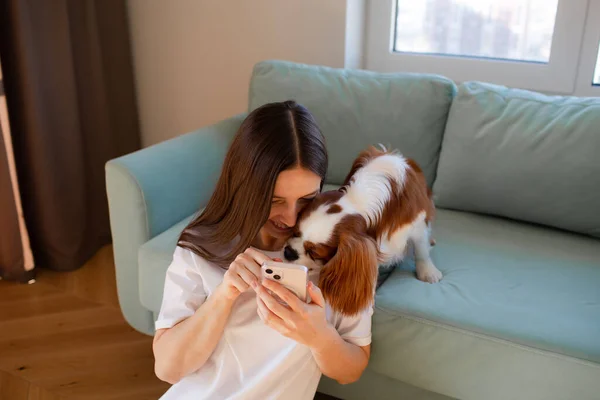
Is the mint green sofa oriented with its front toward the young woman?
yes

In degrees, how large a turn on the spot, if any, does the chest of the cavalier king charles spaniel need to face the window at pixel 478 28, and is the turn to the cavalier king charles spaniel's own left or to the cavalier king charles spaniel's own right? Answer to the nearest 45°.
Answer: approximately 135° to the cavalier king charles spaniel's own right

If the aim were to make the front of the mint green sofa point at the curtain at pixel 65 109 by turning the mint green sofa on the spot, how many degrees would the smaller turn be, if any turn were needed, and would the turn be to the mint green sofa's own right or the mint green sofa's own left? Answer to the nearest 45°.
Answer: approximately 90° to the mint green sofa's own right

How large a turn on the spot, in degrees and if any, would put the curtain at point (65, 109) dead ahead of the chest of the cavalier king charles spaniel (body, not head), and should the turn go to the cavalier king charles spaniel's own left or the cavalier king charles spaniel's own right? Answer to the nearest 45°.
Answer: approximately 90° to the cavalier king charles spaniel's own right

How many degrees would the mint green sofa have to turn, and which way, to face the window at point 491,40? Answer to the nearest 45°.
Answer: approximately 135° to its right

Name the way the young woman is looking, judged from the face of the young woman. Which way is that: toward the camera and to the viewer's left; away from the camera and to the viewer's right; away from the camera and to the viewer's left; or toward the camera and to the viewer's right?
toward the camera and to the viewer's right

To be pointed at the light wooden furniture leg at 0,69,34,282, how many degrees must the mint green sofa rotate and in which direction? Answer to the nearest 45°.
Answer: approximately 45° to its right

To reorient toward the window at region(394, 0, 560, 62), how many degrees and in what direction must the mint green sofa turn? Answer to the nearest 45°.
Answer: approximately 135° to its right

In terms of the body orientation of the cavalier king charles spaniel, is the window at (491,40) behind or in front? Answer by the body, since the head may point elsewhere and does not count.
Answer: behind

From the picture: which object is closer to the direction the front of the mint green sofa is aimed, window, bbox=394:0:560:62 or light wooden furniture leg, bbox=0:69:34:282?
the light wooden furniture leg

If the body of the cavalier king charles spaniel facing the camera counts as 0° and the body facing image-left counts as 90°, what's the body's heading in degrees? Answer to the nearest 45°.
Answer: approximately 45°

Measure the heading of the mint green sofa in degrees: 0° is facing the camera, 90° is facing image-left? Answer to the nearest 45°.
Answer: approximately 45°
